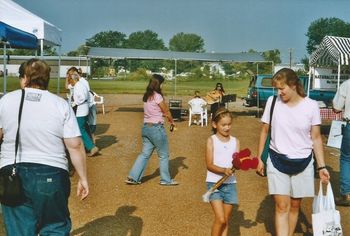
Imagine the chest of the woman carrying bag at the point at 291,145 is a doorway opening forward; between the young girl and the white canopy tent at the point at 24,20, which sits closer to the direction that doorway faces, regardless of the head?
the young girl

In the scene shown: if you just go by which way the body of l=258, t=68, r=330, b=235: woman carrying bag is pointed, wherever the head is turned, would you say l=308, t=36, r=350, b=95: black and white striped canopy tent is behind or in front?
behind

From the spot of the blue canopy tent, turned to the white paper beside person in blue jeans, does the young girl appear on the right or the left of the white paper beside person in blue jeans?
right

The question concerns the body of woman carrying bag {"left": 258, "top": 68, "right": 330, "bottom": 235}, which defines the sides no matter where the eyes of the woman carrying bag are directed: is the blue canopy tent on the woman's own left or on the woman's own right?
on the woman's own right

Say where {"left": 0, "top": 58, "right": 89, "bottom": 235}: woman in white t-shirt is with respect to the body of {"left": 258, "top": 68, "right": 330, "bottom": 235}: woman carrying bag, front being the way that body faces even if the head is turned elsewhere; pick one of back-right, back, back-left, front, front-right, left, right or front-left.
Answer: front-right

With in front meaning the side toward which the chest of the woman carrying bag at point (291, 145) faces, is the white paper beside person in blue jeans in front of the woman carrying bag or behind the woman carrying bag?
behind

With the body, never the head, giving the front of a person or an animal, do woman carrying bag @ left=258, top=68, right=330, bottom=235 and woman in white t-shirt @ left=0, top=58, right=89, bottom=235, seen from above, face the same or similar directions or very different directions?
very different directions

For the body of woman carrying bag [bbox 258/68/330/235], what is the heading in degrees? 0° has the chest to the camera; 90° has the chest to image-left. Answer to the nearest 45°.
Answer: approximately 0°

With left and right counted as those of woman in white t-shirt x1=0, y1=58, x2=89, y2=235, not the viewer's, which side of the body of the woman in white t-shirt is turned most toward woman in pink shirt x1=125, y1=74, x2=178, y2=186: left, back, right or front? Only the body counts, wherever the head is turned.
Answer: front

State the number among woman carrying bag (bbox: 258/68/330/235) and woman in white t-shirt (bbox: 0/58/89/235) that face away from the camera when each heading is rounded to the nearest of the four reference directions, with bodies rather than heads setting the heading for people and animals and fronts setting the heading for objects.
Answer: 1

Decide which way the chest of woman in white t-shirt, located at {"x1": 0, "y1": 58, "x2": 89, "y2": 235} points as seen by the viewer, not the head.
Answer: away from the camera

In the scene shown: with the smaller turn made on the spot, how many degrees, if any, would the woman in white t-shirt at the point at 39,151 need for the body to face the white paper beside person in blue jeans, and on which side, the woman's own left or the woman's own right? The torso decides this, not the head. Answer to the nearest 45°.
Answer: approximately 45° to the woman's own right
